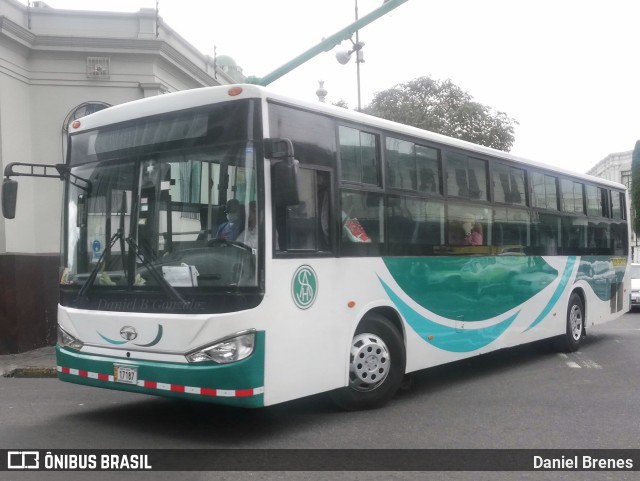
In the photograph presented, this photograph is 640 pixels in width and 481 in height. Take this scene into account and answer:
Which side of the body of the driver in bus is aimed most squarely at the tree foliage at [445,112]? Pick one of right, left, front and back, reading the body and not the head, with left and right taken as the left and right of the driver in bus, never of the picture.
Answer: back

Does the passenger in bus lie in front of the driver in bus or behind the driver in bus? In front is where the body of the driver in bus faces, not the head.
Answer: behind

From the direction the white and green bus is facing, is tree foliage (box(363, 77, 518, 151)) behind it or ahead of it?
behind

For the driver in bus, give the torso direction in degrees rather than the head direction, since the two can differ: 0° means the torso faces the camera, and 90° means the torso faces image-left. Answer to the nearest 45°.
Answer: approximately 45°

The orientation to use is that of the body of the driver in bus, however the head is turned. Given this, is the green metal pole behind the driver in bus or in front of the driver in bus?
behind

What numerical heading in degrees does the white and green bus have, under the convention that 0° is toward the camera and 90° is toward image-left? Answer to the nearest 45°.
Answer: approximately 45°
